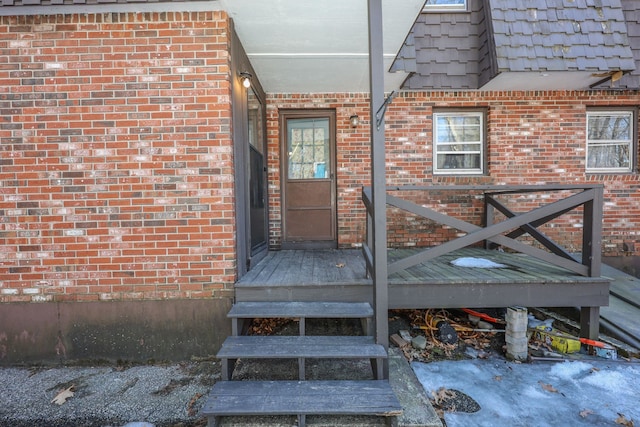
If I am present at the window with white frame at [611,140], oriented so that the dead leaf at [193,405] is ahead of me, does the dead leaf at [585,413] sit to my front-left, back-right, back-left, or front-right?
front-left

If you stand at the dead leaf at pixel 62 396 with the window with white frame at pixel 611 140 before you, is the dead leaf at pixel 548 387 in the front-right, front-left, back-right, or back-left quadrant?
front-right

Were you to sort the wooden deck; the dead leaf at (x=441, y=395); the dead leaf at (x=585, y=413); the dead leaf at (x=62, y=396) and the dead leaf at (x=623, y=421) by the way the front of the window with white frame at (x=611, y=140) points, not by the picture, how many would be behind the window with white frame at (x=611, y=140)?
0

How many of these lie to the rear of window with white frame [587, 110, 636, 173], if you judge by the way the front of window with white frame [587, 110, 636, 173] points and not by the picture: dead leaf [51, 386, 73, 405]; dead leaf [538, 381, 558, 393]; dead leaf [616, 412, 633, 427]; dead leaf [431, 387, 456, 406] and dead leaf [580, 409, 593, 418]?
0

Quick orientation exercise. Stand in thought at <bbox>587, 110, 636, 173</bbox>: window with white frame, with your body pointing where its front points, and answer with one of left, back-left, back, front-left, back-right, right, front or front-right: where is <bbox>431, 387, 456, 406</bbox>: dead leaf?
front

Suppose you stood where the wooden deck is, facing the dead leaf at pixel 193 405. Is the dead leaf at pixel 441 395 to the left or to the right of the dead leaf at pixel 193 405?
left

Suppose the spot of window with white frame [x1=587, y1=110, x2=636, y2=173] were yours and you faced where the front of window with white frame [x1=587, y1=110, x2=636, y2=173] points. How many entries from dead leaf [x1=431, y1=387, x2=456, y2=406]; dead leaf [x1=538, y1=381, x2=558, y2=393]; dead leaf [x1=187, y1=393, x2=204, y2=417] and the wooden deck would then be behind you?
0

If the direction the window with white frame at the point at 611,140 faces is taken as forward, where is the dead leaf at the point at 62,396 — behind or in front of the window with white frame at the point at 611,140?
in front

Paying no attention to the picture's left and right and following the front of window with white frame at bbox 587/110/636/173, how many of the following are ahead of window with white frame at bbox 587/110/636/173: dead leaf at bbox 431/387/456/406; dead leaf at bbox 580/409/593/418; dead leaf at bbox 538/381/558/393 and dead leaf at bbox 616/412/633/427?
4

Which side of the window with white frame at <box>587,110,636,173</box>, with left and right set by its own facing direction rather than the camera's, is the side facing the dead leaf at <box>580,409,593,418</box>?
front

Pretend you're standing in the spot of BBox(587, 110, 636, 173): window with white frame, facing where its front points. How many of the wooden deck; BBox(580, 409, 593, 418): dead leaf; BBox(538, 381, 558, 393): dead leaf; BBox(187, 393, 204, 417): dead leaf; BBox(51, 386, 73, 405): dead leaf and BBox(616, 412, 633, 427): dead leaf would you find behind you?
0

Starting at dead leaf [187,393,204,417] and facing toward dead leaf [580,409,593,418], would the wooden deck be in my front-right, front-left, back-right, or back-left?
front-left

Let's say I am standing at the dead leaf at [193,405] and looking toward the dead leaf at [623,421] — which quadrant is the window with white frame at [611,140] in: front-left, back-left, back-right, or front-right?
front-left

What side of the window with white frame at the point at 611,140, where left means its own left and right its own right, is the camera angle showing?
front

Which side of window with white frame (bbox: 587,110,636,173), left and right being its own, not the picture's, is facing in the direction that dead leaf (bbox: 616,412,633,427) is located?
front
